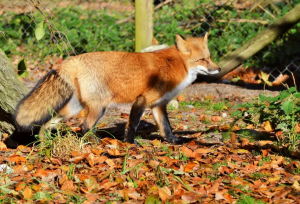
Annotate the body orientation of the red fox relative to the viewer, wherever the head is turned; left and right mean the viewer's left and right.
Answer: facing to the right of the viewer

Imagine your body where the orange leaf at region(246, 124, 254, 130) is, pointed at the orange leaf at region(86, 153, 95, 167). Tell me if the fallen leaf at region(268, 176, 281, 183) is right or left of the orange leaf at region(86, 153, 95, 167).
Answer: left

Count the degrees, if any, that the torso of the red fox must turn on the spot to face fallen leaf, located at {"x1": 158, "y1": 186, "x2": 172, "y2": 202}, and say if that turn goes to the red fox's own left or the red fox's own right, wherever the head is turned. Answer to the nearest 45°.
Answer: approximately 90° to the red fox's own right

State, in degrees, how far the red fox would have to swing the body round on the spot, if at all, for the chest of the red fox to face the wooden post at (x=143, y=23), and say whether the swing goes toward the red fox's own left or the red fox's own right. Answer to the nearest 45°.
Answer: approximately 90° to the red fox's own left

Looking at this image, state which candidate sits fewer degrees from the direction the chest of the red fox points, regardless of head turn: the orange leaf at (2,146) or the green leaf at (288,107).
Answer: the green leaf

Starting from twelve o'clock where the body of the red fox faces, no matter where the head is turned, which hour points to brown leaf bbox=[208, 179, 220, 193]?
The brown leaf is roughly at 2 o'clock from the red fox.

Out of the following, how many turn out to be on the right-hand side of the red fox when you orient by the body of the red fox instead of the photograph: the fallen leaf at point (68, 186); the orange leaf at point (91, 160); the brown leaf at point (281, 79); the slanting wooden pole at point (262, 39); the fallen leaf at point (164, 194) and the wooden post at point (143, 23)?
3

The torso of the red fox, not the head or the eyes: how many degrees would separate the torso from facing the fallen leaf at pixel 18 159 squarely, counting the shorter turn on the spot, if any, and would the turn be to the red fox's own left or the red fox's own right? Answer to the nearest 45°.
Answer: approximately 135° to the red fox's own right

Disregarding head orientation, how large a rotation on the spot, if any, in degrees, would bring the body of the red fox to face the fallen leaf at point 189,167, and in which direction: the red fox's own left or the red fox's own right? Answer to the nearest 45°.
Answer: approximately 45° to the red fox's own right

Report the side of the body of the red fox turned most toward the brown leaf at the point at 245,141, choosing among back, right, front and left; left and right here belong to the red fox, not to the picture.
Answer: front

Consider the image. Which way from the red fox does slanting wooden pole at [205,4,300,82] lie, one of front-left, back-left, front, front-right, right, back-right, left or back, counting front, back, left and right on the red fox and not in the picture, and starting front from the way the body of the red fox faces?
front-left

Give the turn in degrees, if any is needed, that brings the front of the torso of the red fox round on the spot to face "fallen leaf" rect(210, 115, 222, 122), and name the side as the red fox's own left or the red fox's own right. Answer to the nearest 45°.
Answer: approximately 45° to the red fox's own left

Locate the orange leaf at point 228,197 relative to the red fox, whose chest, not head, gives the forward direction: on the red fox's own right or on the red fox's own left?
on the red fox's own right

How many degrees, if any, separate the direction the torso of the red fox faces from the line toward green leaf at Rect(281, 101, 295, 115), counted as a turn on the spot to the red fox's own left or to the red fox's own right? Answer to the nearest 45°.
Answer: approximately 45° to the red fox's own right
